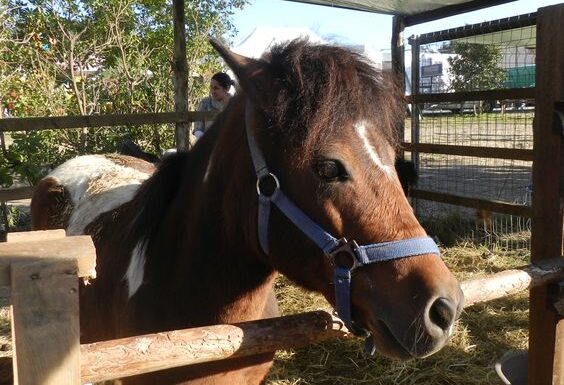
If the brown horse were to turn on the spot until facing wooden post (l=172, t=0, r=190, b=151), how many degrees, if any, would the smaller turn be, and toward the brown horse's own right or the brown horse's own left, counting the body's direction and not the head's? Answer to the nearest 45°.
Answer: approximately 135° to the brown horse's own left

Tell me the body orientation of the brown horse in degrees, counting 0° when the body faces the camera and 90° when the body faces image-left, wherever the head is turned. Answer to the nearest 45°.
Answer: approximately 315°

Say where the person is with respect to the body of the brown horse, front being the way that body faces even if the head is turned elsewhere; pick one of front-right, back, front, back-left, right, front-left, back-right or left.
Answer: back-left

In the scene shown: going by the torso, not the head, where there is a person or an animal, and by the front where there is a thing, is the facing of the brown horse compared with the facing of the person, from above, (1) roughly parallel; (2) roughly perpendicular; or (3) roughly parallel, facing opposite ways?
roughly perpendicular

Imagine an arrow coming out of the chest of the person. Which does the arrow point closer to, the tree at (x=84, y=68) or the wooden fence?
the wooden fence

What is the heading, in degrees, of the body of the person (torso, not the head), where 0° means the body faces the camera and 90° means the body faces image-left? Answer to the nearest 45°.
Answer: approximately 45°

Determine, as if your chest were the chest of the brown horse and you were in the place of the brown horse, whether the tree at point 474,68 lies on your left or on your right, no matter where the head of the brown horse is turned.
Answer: on your left

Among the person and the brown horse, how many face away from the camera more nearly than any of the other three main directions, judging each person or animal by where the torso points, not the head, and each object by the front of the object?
0

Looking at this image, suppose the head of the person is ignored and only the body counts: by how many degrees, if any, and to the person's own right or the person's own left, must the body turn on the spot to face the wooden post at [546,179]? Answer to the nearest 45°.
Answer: approximately 45° to the person's own left
